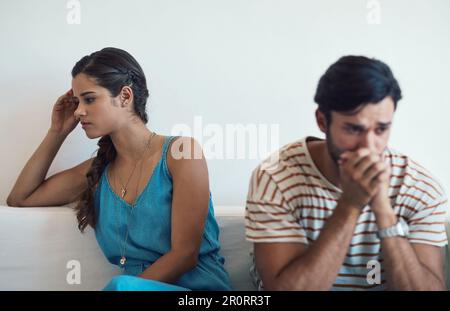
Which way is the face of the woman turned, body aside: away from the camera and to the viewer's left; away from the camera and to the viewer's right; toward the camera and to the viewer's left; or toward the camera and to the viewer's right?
toward the camera and to the viewer's left

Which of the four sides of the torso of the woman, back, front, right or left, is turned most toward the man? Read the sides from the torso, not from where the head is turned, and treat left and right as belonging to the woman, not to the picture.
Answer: left

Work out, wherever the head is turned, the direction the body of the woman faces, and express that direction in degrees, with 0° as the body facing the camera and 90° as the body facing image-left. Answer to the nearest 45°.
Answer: approximately 45°
